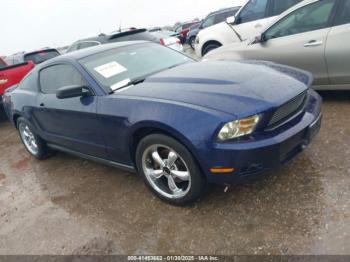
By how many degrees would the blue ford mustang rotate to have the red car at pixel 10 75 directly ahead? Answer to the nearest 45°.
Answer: approximately 180°

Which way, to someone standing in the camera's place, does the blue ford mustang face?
facing the viewer and to the right of the viewer

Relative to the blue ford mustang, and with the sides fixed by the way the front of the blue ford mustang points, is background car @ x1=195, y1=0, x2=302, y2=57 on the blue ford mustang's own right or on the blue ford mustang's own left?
on the blue ford mustang's own left

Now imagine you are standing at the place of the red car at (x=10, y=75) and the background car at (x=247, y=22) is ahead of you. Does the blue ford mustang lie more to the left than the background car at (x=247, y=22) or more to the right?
right

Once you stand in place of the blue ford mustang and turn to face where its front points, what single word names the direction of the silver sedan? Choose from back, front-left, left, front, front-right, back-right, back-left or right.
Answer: left

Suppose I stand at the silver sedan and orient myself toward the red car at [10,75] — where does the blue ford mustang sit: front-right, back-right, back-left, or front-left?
front-left
